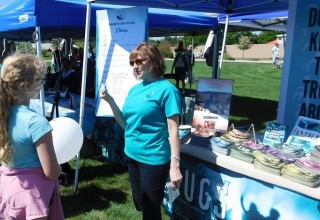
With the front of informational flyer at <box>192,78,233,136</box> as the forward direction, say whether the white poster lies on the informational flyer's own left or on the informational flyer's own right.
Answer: on the informational flyer's own right

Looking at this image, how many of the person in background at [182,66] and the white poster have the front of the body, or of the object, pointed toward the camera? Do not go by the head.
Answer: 1

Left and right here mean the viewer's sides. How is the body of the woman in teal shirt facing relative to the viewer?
facing the viewer and to the left of the viewer

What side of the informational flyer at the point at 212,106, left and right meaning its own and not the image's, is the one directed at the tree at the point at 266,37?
back

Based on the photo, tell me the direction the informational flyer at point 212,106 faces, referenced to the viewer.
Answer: facing the viewer

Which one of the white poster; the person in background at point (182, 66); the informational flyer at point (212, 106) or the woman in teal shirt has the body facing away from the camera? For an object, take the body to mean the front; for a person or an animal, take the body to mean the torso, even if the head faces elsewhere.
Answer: the person in background

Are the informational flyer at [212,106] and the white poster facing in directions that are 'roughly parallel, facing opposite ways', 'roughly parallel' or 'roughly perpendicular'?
roughly parallel

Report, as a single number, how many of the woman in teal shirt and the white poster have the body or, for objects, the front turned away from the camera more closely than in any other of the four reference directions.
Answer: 0

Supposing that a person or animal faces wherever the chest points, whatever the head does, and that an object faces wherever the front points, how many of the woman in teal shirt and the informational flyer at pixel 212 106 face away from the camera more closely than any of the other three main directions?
0

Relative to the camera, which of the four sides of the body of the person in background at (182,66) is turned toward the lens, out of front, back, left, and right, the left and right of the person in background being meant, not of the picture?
back

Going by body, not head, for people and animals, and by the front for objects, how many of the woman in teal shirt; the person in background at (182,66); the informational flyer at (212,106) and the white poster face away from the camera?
1

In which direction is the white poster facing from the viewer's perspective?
toward the camera

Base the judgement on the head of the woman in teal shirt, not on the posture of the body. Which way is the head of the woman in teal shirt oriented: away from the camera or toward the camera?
toward the camera

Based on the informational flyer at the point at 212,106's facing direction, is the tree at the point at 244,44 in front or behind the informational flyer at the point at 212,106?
behind

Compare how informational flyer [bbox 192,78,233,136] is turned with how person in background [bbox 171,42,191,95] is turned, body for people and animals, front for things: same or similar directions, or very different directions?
very different directions
